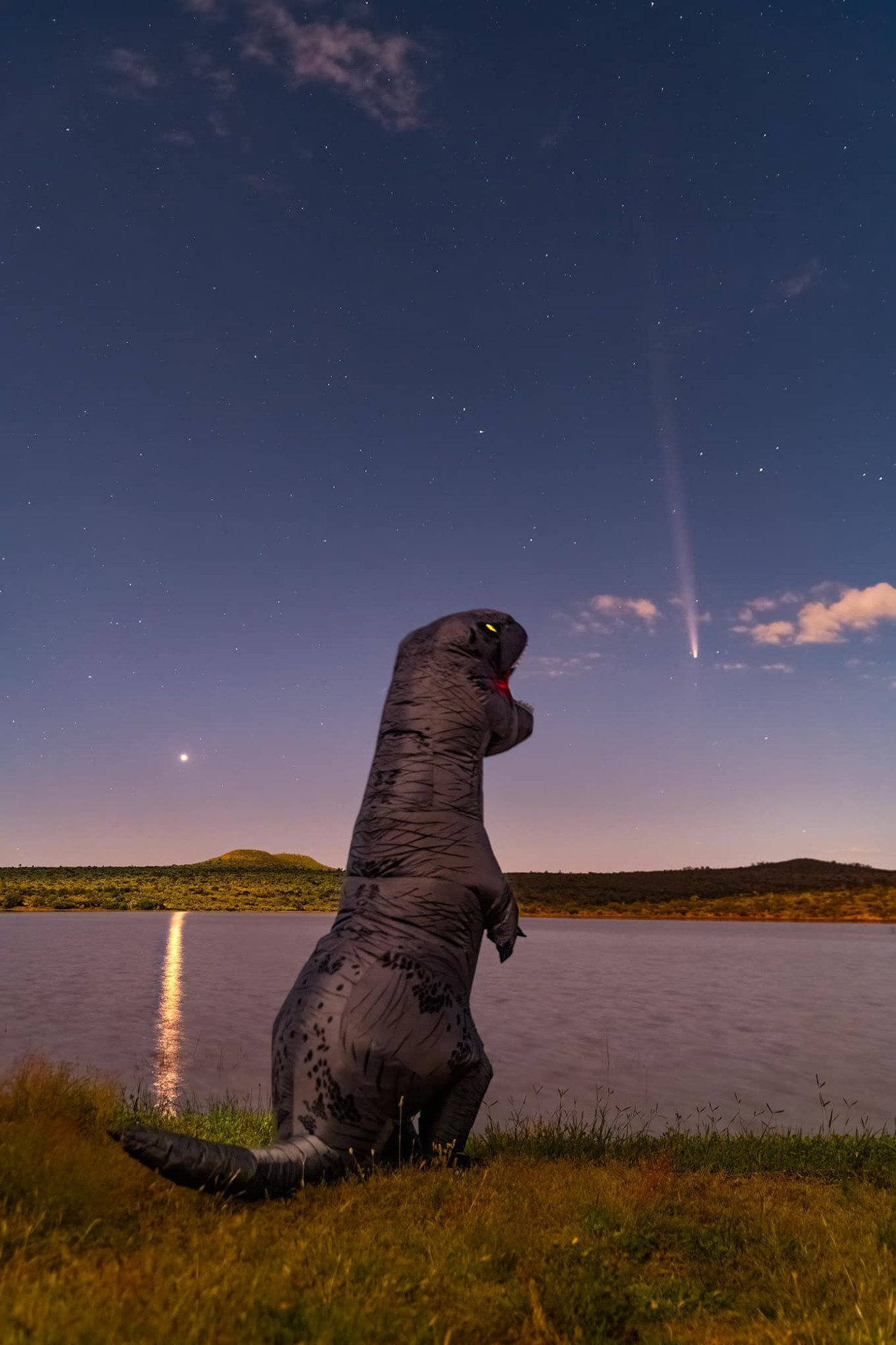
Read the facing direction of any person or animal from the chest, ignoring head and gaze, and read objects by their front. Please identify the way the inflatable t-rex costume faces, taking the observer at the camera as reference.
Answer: facing away from the viewer and to the right of the viewer
